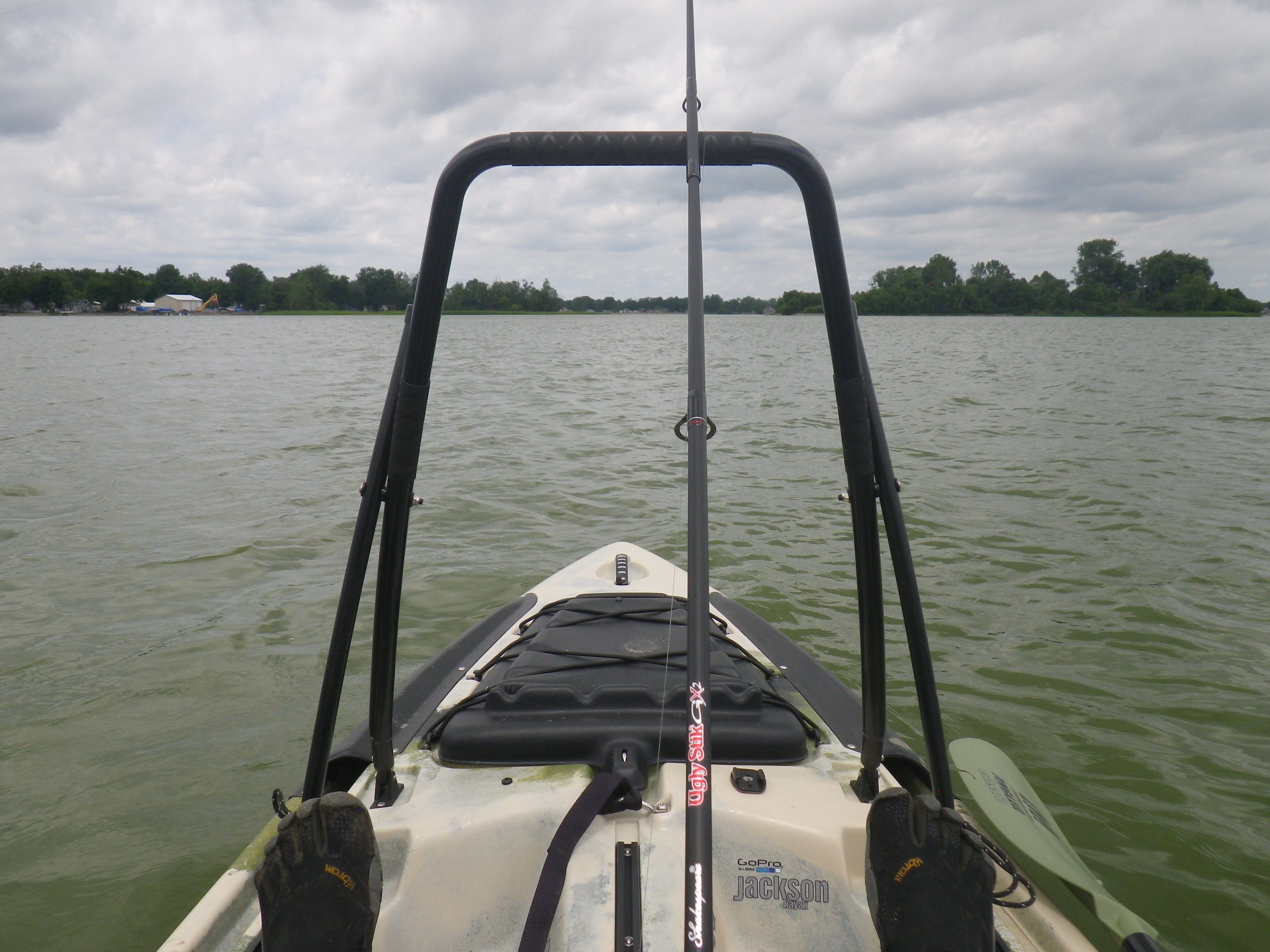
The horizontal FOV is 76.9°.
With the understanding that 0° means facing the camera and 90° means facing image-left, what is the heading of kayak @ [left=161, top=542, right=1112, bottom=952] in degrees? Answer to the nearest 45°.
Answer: approximately 180°
